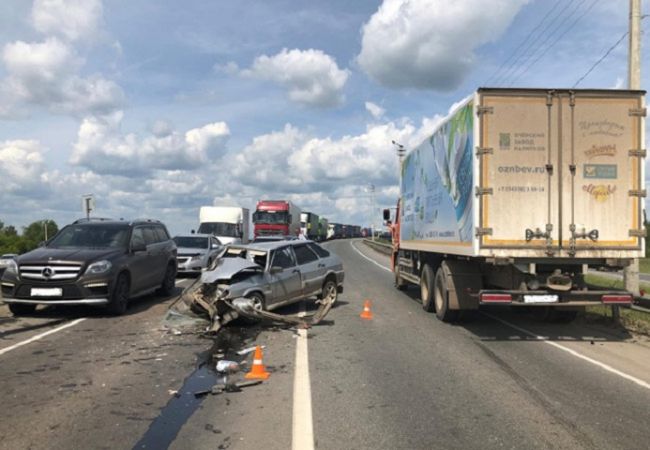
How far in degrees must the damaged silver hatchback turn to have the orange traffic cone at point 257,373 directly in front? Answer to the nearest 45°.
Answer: approximately 45° to its left

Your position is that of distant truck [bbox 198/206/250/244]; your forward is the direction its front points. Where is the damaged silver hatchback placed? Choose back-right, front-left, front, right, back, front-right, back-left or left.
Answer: front

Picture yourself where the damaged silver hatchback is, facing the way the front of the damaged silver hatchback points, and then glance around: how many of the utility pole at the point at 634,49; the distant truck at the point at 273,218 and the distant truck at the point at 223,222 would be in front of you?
0

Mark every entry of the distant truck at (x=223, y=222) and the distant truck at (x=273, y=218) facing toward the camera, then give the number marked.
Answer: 2

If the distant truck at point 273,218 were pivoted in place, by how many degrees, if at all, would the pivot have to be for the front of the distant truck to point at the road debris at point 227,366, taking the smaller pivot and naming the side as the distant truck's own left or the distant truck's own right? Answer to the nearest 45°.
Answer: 0° — it already faces it

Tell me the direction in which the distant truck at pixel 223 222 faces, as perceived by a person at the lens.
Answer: facing the viewer

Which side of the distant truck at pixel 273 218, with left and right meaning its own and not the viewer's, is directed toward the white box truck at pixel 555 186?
front

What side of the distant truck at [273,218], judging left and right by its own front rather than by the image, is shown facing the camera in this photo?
front

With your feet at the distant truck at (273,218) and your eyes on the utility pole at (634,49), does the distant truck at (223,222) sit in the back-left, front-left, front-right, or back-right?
front-right

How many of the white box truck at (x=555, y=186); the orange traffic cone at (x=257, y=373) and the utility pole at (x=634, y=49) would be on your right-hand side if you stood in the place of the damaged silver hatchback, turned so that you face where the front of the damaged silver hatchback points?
0

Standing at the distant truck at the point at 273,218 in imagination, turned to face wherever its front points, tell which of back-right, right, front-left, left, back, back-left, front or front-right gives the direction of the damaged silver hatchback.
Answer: front

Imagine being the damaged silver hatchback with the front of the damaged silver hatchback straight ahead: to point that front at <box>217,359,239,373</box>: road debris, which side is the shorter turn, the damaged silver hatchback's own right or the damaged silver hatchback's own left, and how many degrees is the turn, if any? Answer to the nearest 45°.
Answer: approximately 45° to the damaged silver hatchback's own left

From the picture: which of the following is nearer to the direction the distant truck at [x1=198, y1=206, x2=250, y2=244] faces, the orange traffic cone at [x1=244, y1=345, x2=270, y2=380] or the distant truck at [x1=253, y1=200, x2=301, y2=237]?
the orange traffic cone

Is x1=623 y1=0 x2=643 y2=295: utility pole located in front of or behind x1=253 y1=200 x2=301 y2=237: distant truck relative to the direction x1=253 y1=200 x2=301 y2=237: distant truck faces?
in front
